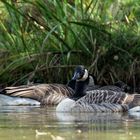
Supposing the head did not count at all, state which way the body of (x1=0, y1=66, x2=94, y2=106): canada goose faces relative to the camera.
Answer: to the viewer's right

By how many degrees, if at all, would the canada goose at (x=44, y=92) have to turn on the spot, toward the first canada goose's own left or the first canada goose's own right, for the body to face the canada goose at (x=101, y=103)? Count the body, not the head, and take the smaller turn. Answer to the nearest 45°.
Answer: approximately 45° to the first canada goose's own right
